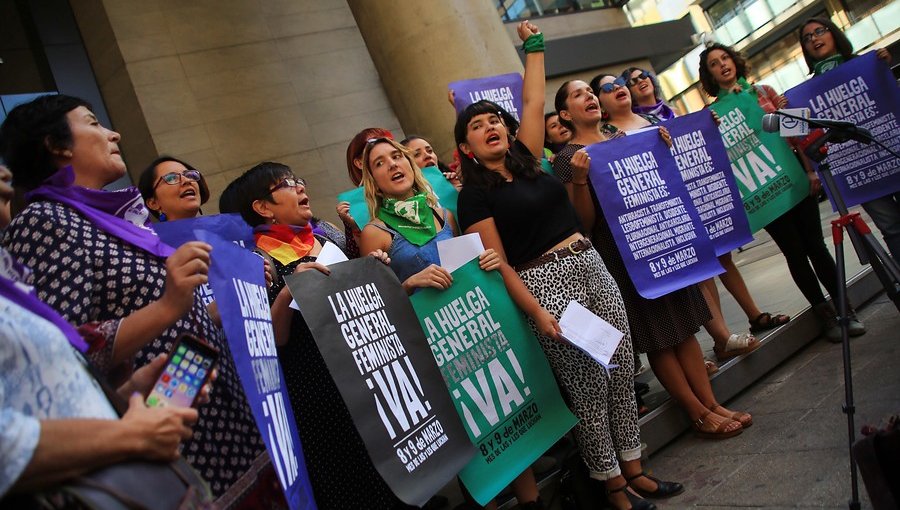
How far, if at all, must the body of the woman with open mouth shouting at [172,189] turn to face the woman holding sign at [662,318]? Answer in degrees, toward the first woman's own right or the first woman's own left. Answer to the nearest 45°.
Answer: approximately 45° to the first woman's own left

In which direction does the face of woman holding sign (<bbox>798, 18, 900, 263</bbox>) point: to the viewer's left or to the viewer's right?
to the viewer's left

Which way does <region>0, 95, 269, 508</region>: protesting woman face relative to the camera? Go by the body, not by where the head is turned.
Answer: to the viewer's right

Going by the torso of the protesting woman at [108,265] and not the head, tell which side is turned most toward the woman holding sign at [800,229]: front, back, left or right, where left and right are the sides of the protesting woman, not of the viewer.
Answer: front

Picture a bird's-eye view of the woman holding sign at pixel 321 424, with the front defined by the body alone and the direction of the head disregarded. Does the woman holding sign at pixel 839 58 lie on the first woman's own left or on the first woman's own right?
on the first woman's own left

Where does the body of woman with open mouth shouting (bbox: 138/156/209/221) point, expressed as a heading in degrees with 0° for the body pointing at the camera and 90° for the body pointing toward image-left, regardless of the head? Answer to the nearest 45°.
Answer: approximately 315°

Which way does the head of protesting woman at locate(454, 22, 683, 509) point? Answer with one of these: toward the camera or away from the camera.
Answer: toward the camera

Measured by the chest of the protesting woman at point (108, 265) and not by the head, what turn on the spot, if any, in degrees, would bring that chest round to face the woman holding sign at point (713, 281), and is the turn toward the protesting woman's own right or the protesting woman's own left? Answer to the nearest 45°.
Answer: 0° — they already face them
